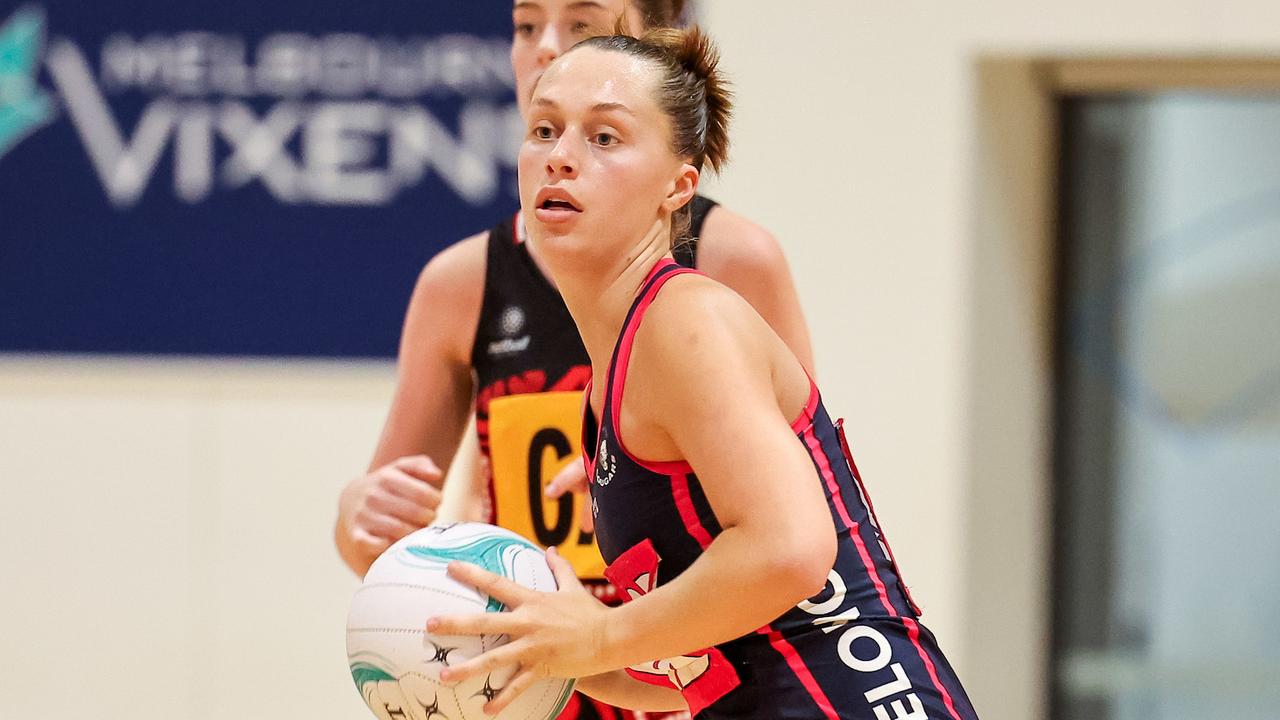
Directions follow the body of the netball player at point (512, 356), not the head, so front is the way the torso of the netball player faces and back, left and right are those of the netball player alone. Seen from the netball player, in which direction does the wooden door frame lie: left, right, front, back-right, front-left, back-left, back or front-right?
back-left

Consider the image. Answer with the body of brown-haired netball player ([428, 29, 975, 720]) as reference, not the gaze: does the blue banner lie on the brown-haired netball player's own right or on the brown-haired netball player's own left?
on the brown-haired netball player's own right

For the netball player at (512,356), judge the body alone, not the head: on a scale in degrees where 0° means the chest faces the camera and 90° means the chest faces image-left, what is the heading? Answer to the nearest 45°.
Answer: approximately 0°

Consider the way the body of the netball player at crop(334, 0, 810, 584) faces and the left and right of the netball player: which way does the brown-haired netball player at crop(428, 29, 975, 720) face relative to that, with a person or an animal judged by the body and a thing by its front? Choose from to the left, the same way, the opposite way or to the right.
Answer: to the right

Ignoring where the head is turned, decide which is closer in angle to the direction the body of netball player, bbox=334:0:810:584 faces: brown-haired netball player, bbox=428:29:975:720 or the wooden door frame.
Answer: the brown-haired netball player

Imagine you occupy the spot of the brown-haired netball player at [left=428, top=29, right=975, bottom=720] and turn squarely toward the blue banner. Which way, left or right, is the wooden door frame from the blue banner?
right

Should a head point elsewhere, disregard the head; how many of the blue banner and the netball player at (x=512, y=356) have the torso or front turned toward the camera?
2

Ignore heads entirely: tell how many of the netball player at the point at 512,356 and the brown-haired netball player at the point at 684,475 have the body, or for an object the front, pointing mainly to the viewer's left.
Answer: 1

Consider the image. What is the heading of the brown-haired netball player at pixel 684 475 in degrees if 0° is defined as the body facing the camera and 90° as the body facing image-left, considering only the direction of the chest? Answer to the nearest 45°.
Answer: approximately 90°

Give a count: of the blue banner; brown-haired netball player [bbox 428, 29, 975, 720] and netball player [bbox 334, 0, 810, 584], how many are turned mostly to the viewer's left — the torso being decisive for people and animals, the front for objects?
1
